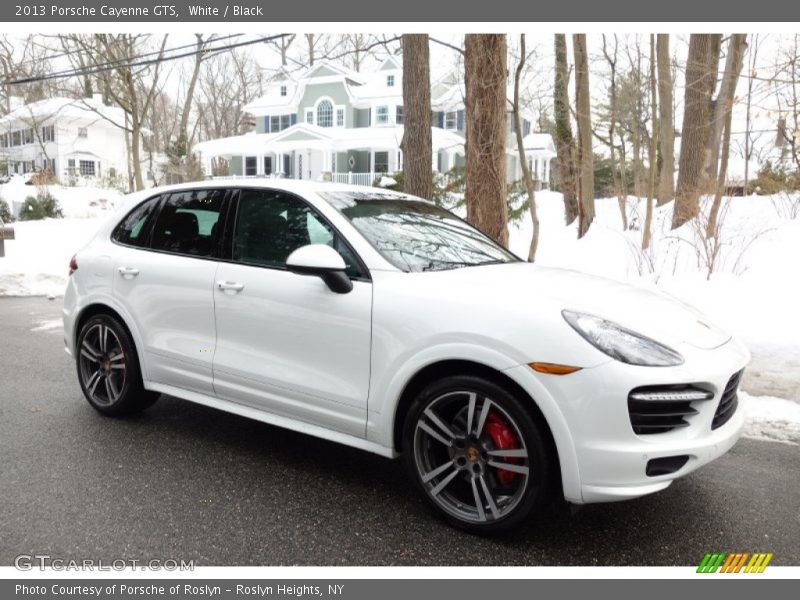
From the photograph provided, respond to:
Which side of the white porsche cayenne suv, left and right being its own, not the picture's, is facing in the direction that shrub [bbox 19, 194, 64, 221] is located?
back

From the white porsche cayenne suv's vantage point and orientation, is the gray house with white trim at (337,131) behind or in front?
behind

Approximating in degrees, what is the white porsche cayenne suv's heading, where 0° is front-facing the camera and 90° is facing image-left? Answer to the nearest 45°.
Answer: approximately 315°
